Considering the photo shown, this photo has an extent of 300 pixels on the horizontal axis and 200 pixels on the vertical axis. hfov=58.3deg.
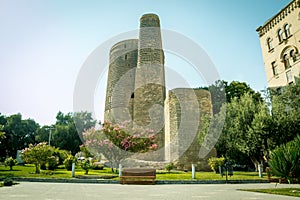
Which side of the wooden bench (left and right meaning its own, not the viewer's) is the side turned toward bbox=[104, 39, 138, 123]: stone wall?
back

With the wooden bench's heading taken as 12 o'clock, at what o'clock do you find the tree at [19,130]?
The tree is roughly at 5 o'clock from the wooden bench.

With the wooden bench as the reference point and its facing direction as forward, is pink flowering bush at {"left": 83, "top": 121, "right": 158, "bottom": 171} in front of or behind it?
behind

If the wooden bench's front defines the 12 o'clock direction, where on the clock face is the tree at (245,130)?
The tree is roughly at 8 o'clock from the wooden bench.

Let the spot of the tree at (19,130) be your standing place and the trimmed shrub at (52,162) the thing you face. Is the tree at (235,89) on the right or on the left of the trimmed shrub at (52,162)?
left

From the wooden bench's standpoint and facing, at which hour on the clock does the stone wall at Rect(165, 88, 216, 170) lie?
The stone wall is roughly at 7 o'clock from the wooden bench.

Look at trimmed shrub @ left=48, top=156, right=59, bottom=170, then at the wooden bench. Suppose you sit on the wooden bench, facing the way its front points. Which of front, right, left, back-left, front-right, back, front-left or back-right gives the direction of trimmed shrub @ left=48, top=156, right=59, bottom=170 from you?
back-right

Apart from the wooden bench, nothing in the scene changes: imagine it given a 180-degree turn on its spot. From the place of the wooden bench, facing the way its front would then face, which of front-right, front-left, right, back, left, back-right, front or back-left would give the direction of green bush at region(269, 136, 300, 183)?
back-right

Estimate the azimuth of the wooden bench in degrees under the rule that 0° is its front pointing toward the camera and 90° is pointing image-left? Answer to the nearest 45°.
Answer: approximately 0°

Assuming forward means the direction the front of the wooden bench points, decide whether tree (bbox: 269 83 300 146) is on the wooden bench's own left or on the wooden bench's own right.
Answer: on the wooden bench's own left

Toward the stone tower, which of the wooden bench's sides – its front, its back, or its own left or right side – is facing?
back

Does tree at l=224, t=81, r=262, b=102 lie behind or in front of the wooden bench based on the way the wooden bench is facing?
behind

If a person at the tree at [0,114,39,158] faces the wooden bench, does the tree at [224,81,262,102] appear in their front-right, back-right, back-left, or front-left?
front-left
